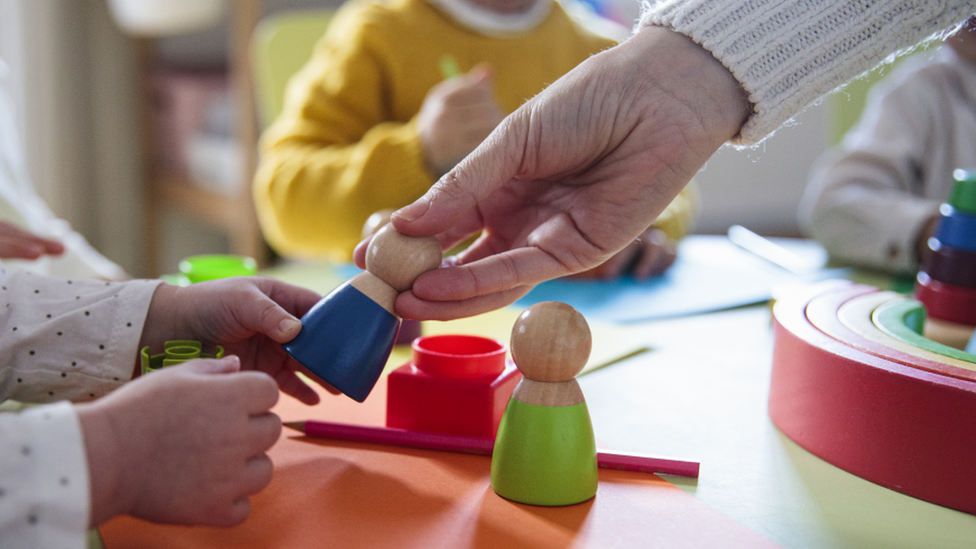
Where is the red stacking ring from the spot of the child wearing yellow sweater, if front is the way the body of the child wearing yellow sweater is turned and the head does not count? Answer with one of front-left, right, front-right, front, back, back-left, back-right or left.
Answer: front-left

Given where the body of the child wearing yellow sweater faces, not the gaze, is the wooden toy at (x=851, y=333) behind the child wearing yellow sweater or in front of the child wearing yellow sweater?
in front

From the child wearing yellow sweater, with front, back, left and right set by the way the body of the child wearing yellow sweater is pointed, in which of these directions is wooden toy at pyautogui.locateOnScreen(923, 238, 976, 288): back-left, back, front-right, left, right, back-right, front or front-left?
front-left

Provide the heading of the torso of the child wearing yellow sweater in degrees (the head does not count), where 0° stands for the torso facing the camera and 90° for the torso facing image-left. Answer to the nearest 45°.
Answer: approximately 0°

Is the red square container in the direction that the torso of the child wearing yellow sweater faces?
yes

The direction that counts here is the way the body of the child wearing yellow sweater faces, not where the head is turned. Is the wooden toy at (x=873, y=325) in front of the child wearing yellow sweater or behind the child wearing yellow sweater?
in front

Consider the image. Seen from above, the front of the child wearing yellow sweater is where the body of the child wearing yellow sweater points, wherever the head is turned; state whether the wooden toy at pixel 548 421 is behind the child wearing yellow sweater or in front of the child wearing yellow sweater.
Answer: in front
